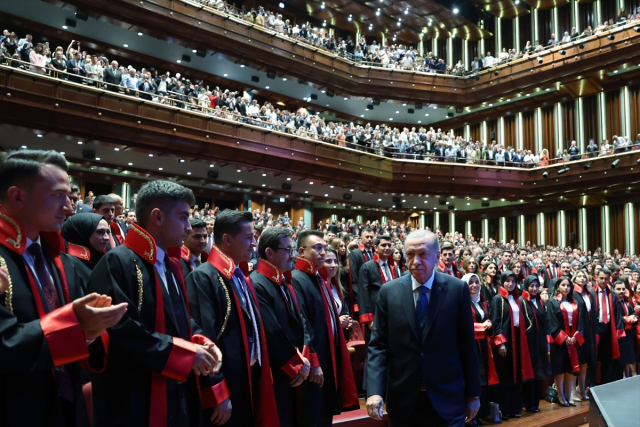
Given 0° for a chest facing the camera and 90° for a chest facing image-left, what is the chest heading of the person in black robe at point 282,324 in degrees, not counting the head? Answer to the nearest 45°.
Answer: approximately 270°

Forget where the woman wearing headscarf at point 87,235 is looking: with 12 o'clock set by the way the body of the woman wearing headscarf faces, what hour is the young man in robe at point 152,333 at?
The young man in robe is roughly at 1 o'clock from the woman wearing headscarf.

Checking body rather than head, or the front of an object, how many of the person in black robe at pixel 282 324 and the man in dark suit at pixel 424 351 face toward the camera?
1

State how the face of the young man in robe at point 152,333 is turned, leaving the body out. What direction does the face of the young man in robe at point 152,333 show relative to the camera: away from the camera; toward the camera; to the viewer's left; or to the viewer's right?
to the viewer's right

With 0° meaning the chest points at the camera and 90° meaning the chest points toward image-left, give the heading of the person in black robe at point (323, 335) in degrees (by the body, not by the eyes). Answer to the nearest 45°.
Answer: approximately 315°

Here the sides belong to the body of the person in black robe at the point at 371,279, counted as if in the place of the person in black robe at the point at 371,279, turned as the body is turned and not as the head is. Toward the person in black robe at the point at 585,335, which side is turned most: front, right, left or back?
left

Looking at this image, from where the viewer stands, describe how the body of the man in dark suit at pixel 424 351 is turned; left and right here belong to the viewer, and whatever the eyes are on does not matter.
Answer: facing the viewer

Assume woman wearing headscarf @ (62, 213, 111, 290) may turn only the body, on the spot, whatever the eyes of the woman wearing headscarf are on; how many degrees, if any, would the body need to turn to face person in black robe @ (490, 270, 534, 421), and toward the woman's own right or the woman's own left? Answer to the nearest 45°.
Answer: approximately 45° to the woman's own left

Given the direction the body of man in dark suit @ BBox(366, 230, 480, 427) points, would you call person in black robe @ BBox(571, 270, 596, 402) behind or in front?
behind

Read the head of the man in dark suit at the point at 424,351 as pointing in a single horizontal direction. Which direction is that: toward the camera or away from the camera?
toward the camera

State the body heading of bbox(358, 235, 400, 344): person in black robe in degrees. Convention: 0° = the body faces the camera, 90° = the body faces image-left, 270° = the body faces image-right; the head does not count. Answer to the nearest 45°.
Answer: approximately 315°

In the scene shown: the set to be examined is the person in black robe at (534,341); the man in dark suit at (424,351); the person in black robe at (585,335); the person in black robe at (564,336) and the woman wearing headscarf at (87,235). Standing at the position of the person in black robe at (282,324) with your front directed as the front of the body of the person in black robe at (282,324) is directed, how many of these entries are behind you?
1

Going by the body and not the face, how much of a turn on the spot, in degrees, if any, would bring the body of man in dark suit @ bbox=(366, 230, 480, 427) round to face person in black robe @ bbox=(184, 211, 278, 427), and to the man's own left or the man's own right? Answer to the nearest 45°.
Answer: approximately 90° to the man's own right

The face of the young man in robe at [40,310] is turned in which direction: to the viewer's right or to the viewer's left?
to the viewer's right

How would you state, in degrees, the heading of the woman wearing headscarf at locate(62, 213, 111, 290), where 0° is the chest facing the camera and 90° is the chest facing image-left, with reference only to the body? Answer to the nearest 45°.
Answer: approximately 315°

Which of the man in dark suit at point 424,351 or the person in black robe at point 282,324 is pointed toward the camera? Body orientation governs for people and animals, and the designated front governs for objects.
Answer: the man in dark suit
